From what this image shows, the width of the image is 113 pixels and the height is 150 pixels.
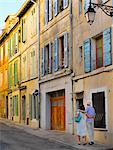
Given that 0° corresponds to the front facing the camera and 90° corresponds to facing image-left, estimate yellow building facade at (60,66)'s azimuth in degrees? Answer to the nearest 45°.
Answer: approximately 45°

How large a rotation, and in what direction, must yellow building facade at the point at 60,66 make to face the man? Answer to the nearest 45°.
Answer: approximately 45° to its left

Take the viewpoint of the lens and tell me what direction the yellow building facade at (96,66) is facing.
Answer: facing the viewer and to the left of the viewer
